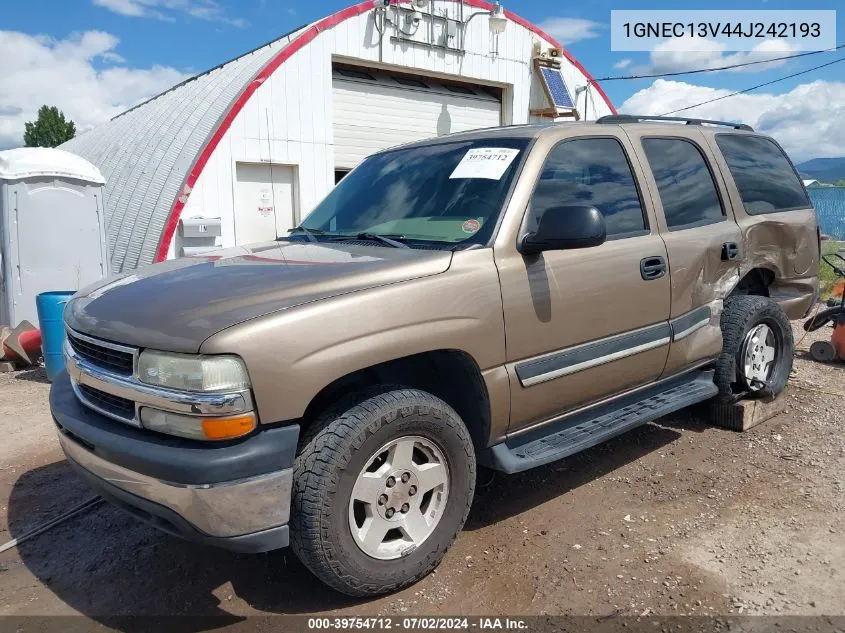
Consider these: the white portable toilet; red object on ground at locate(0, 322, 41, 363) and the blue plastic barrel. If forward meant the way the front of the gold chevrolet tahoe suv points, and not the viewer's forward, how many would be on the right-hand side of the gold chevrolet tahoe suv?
3

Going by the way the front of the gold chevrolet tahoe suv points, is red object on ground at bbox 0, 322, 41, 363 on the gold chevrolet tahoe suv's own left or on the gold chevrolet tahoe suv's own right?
on the gold chevrolet tahoe suv's own right

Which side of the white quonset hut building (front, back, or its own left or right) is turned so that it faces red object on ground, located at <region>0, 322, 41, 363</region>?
right

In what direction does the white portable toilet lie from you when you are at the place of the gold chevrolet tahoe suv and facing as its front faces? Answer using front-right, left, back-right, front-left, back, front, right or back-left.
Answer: right

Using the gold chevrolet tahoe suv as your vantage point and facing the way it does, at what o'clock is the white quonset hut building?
The white quonset hut building is roughly at 4 o'clock from the gold chevrolet tahoe suv.

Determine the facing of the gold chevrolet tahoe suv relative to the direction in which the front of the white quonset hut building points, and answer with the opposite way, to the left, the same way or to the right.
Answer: to the right

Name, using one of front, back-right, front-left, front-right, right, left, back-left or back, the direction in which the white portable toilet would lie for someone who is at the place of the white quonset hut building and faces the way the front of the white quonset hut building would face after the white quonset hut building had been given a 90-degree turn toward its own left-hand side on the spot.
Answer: back

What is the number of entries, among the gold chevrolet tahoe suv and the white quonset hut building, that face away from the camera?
0

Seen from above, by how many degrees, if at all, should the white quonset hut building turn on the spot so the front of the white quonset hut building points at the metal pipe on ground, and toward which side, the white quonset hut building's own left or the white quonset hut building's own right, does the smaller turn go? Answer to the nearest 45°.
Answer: approximately 45° to the white quonset hut building's own right

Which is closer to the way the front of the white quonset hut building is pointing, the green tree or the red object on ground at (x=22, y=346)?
the red object on ground

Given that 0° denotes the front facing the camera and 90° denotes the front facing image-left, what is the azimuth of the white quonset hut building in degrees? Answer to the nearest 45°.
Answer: approximately 315°

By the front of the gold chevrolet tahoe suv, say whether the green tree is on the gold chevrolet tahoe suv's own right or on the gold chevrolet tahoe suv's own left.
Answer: on the gold chevrolet tahoe suv's own right
